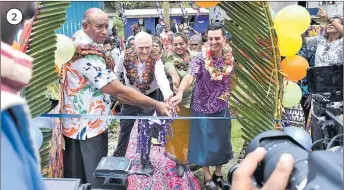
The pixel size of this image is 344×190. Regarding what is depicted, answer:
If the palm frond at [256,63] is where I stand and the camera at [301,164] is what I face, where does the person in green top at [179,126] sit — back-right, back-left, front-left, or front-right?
back-right

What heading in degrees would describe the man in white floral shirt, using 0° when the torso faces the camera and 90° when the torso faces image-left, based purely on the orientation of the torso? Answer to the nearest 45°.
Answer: approximately 270°

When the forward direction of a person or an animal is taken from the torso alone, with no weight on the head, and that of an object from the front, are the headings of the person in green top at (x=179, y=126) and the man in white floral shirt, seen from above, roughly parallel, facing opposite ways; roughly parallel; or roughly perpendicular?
roughly perpendicular

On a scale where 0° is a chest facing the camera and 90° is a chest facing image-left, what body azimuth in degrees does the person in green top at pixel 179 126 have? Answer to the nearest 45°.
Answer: approximately 0°

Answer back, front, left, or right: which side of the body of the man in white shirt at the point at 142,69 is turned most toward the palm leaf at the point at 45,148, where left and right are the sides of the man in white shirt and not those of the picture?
right

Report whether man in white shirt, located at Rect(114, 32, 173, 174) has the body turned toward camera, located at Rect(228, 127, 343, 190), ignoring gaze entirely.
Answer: yes

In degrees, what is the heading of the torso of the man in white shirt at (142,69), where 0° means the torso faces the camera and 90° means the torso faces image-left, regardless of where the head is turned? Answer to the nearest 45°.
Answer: approximately 0°

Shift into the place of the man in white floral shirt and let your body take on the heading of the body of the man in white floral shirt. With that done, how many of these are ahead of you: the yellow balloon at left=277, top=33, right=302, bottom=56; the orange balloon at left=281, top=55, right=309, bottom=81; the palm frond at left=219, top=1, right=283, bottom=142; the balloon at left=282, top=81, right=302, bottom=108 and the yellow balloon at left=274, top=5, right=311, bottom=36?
5

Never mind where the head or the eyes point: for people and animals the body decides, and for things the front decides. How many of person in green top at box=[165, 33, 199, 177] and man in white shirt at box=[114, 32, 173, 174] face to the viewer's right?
0

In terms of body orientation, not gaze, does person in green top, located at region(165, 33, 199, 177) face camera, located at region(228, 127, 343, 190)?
yes
